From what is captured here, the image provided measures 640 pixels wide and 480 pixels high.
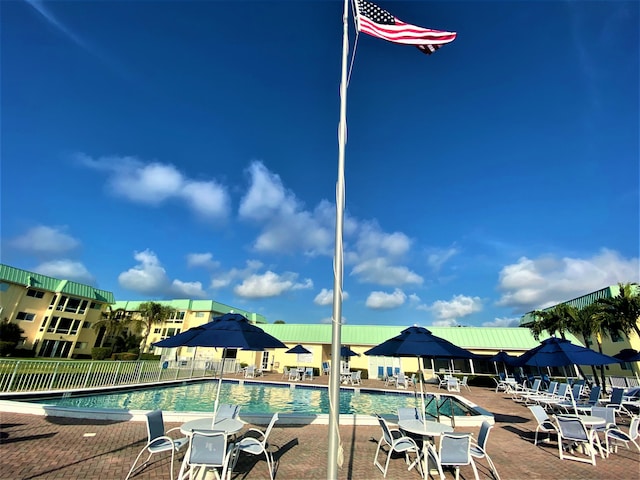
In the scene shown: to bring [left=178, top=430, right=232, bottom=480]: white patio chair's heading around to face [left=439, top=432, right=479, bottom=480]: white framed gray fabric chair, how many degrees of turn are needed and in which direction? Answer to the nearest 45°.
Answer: approximately 90° to its right

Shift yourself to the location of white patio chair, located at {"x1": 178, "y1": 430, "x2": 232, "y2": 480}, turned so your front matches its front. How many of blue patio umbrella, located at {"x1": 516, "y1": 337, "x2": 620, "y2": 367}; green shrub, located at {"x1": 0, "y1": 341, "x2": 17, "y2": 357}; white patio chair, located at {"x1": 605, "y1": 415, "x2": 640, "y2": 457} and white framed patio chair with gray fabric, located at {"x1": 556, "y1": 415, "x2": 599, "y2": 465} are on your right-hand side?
3

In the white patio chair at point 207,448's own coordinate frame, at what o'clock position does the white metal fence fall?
The white metal fence is roughly at 11 o'clock from the white patio chair.

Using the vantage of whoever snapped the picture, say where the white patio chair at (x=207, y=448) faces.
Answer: facing away from the viewer

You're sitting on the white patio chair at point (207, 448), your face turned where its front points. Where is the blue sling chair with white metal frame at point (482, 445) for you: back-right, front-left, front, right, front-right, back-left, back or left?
right

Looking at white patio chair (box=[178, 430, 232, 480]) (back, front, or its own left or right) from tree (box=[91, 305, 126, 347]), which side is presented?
front

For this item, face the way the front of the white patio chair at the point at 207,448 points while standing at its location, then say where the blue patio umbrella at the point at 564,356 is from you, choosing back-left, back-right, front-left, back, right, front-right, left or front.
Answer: right

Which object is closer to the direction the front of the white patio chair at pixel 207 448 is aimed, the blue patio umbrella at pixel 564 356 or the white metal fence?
the white metal fence

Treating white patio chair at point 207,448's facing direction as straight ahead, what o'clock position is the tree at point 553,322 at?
The tree is roughly at 2 o'clock from the white patio chair.

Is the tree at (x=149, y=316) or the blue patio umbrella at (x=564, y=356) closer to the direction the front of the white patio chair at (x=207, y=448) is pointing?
the tree

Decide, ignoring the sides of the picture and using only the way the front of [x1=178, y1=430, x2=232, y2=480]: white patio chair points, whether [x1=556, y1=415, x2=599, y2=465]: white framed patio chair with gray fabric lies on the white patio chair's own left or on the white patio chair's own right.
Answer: on the white patio chair's own right

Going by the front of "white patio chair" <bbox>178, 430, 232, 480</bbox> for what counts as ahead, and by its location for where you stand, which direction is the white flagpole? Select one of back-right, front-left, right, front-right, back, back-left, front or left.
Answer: back-right

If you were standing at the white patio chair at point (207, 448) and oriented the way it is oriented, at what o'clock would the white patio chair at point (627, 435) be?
the white patio chair at point (627, 435) is roughly at 3 o'clock from the white patio chair at point (207, 448).

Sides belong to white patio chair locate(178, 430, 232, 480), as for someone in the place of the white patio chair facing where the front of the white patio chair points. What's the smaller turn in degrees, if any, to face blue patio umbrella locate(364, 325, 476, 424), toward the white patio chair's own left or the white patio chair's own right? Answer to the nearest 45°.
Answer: approximately 90° to the white patio chair's own right

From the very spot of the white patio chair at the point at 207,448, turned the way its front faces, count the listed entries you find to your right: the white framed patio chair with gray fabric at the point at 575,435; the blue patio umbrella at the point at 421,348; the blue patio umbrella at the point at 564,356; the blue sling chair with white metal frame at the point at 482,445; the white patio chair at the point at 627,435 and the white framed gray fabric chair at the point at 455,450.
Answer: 6

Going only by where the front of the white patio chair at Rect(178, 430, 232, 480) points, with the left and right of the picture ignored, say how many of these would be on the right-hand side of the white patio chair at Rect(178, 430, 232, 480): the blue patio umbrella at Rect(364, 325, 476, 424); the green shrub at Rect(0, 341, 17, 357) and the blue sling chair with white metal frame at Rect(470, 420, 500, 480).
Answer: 2
